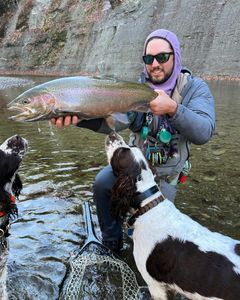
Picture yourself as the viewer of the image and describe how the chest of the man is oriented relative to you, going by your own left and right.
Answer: facing the viewer and to the left of the viewer

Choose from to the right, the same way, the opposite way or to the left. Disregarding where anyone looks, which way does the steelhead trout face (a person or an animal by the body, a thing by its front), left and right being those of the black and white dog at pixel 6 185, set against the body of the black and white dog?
the opposite way

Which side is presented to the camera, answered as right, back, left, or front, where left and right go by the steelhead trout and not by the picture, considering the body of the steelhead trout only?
left

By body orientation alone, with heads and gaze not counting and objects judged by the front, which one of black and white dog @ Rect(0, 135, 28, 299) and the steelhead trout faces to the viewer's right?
the black and white dog

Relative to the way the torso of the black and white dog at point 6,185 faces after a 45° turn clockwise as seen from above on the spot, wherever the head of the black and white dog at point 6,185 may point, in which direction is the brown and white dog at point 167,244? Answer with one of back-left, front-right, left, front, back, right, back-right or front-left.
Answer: front

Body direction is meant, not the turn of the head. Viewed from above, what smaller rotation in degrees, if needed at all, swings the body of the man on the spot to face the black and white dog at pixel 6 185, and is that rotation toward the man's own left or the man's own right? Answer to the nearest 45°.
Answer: approximately 45° to the man's own right

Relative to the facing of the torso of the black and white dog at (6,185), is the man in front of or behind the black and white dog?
in front

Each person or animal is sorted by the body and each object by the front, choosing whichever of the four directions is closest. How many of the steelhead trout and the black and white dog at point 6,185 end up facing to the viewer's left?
1
